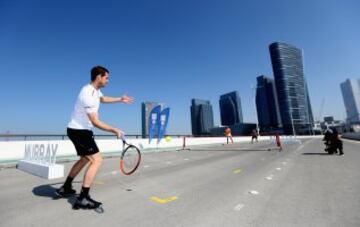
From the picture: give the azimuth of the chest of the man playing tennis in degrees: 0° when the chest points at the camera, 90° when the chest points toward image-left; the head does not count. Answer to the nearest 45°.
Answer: approximately 270°

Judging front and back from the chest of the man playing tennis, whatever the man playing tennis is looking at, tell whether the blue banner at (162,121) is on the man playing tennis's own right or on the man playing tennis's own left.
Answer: on the man playing tennis's own left

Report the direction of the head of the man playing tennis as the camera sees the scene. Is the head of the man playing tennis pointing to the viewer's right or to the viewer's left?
to the viewer's right
